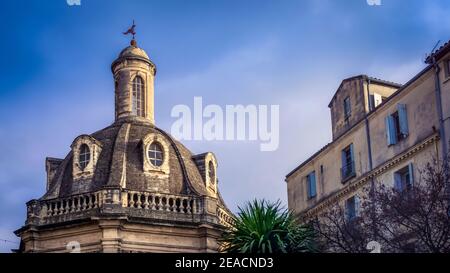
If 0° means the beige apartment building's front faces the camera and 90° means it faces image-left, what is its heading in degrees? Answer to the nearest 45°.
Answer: approximately 45°
